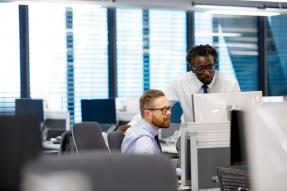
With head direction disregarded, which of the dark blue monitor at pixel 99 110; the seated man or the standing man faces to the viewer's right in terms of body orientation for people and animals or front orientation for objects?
the seated man

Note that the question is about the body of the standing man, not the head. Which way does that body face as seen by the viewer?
toward the camera

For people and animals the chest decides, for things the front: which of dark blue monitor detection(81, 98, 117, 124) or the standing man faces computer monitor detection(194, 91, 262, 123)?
the standing man

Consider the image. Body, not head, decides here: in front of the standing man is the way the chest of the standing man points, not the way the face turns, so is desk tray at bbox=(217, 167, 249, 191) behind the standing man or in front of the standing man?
in front

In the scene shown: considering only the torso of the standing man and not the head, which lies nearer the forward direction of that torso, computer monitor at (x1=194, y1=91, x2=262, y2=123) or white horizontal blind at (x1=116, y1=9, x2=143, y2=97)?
the computer monitor

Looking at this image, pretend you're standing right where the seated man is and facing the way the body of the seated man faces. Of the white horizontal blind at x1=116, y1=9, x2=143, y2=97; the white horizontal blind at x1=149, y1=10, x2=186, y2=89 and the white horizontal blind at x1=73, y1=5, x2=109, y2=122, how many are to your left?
3

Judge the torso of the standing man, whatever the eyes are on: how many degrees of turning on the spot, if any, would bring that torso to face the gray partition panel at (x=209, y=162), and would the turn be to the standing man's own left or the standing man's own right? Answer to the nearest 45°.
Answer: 0° — they already face it

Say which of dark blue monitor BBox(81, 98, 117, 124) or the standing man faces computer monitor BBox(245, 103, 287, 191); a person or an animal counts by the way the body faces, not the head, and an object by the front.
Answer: the standing man

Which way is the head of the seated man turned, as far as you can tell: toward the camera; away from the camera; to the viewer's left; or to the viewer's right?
to the viewer's right

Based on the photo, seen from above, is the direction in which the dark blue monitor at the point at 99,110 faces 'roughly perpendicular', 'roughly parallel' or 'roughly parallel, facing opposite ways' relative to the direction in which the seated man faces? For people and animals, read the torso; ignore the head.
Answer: roughly perpendicular

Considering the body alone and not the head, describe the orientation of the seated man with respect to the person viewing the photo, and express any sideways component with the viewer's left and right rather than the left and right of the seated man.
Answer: facing to the right of the viewer

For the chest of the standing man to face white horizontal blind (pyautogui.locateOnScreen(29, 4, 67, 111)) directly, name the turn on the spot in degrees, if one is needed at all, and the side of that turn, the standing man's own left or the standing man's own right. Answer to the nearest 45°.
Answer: approximately 135° to the standing man's own right

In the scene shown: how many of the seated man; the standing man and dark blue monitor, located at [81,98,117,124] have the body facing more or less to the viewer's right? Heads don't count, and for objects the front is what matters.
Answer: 1

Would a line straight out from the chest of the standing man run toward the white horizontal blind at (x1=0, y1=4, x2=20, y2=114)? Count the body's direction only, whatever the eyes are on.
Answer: no

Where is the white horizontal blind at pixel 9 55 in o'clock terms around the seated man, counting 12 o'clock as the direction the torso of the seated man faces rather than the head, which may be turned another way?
The white horizontal blind is roughly at 8 o'clock from the seated man.

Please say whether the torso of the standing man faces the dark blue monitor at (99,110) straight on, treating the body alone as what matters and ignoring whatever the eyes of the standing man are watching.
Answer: no

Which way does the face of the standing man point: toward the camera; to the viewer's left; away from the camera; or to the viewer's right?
toward the camera

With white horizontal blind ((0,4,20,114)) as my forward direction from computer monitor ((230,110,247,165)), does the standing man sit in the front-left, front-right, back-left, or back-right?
front-right
